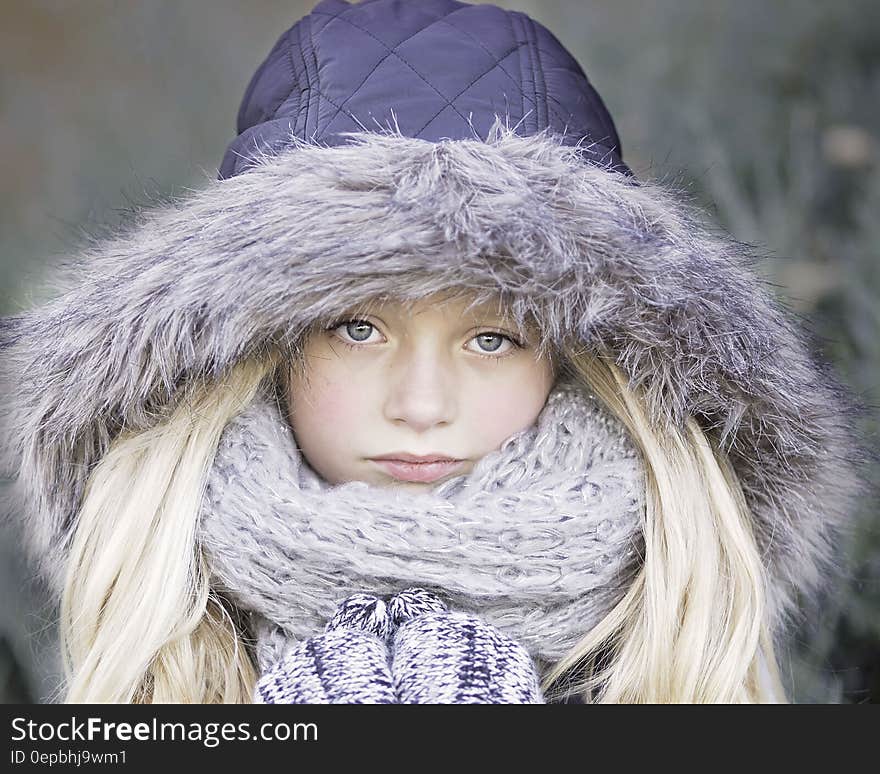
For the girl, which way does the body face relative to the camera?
toward the camera
